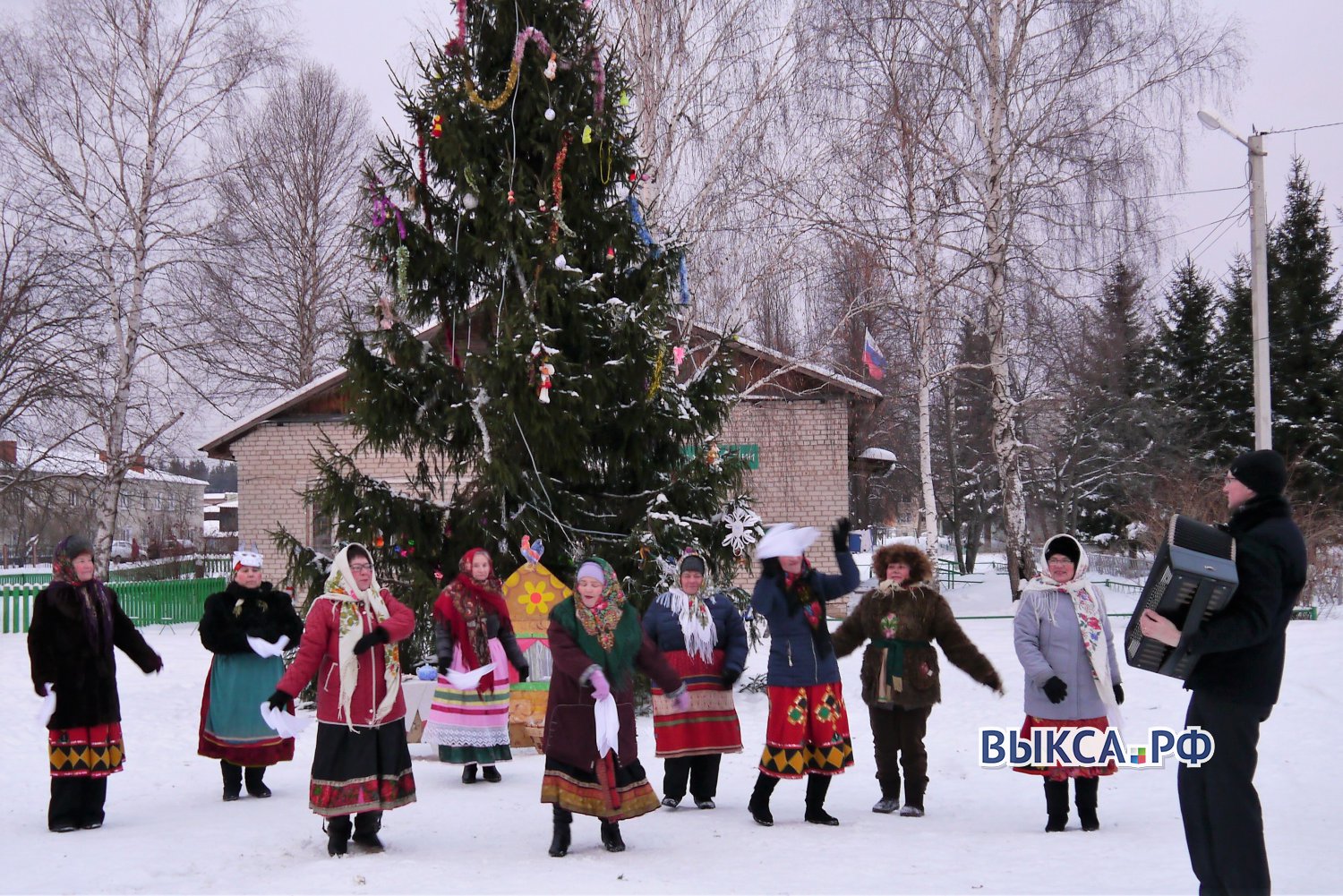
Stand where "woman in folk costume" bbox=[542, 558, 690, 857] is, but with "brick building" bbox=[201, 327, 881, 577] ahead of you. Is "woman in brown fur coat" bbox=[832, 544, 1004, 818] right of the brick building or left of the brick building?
right

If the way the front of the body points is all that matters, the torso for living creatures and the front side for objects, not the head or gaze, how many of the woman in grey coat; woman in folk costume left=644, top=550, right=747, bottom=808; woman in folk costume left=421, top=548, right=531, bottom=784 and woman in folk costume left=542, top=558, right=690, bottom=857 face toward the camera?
4

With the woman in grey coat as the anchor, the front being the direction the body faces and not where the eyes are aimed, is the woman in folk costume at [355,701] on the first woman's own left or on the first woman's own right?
on the first woman's own right

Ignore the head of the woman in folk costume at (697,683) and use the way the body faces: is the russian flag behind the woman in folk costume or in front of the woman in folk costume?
behind

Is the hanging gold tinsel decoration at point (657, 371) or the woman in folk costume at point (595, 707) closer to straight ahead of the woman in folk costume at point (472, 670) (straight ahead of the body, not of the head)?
the woman in folk costume

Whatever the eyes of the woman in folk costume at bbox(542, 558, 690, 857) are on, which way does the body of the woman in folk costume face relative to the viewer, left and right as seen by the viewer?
facing the viewer

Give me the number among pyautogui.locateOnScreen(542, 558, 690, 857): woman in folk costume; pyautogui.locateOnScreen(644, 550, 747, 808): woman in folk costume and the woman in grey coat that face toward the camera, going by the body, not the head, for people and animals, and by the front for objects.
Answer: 3

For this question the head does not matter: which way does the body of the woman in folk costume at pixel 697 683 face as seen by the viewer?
toward the camera

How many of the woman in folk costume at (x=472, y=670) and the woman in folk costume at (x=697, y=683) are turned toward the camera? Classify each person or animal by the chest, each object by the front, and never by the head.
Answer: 2

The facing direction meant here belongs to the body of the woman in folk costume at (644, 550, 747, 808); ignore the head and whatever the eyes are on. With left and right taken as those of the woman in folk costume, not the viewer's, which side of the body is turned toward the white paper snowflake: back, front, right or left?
back

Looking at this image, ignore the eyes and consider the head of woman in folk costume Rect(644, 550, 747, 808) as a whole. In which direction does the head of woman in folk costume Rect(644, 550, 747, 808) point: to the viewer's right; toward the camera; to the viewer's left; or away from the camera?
toward the camera
